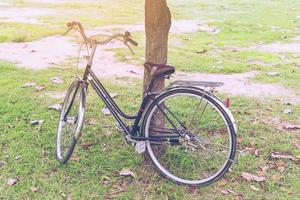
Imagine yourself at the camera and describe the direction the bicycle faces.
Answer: facing away from the viewer and to the left of the viewer

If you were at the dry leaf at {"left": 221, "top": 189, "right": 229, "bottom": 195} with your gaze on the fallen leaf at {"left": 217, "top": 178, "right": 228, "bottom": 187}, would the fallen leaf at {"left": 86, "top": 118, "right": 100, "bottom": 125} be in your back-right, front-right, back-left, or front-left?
front-left

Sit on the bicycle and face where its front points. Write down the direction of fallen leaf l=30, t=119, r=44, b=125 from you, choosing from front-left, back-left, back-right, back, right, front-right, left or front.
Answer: front

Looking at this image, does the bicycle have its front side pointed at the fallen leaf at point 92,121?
yes

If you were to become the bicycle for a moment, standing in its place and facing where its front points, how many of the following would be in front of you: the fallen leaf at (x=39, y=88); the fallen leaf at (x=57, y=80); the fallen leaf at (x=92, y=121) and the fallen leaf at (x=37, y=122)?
4

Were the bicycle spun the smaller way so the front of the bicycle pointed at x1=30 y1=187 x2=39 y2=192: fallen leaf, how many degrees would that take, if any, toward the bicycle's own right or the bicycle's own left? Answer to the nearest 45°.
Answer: approximately 45° to the bicycle's own left

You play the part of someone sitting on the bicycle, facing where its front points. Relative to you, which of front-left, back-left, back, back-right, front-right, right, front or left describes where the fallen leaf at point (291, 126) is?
right

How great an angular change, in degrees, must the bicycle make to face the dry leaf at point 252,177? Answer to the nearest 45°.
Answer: approximately 135° to its right

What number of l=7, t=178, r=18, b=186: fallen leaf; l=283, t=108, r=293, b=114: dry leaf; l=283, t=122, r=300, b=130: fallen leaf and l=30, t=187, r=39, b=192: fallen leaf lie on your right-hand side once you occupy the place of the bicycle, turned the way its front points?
2

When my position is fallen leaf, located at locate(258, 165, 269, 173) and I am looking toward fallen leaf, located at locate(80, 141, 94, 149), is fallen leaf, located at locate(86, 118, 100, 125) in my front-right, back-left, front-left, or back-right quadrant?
front-right

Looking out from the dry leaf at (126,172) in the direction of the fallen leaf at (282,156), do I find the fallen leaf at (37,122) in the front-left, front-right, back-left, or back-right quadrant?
back-left

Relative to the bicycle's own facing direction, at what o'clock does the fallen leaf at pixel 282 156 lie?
The fallen leaf is roughly at 4 o'clock from the bicycle.

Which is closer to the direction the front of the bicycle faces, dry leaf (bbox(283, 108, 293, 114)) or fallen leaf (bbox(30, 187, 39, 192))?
the fallen leaf

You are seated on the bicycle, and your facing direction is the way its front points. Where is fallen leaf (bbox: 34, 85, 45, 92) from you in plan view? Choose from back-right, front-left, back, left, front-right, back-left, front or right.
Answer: front

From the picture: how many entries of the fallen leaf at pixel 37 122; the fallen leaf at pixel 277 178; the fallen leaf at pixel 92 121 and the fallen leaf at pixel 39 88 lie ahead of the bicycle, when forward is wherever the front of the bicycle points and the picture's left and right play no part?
3

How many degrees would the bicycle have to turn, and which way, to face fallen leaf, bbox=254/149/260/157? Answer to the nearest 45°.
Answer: approximately 135° to its right

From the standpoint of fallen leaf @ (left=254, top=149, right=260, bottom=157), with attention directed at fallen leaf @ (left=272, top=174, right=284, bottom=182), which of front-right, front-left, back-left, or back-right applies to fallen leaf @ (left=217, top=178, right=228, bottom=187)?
front-right

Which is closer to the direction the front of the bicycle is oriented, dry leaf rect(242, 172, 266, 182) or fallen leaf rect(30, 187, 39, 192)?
the fallen leaf
